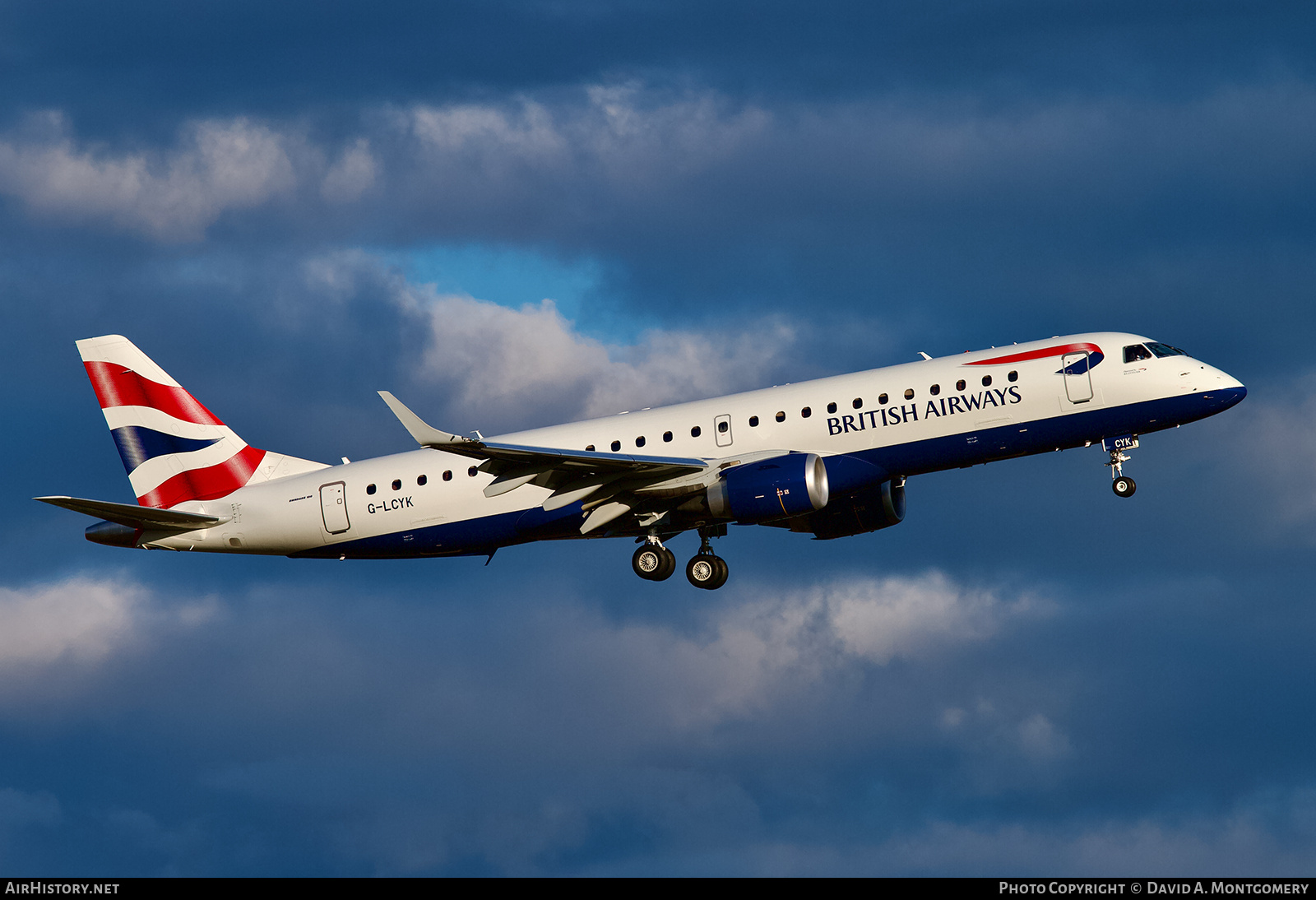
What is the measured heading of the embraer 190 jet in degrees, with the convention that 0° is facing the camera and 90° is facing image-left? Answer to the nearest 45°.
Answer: approximately 270°
